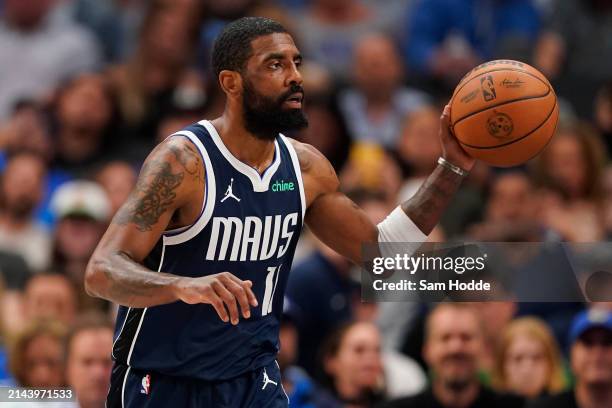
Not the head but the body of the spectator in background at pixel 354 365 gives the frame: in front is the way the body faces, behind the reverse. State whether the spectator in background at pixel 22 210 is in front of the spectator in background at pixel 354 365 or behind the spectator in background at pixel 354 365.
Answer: behind
